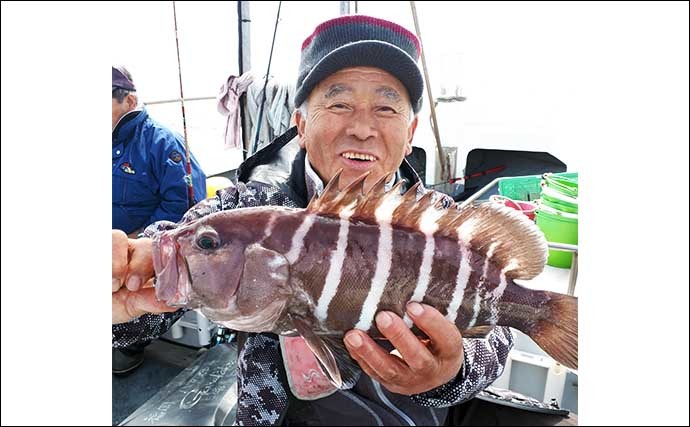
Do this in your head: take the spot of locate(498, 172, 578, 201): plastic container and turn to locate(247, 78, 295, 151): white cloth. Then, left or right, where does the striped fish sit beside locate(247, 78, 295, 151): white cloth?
left

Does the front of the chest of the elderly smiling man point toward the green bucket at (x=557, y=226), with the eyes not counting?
no

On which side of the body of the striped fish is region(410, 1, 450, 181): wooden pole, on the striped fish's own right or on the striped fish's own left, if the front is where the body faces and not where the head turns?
on the striped fish's own right

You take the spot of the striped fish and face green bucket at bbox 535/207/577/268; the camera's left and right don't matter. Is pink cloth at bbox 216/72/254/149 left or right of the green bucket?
left

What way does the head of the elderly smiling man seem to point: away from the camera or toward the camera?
toward the camera

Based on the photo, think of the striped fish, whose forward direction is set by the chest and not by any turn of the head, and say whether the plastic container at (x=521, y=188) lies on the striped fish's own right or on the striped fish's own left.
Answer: on the striped fish's own right

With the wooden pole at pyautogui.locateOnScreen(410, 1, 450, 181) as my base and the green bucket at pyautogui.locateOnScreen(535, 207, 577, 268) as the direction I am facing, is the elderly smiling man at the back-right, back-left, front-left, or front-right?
front-right

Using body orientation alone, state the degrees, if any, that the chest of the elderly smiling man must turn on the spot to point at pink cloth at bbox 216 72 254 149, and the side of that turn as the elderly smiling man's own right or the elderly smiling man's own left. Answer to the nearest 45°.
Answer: approximately 180°

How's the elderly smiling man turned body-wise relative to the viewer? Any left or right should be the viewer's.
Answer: facing the viewer

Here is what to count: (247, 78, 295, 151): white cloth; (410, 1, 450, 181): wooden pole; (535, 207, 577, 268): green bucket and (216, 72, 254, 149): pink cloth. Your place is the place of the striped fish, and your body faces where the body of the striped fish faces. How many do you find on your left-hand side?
0

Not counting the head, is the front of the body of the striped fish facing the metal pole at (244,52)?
no

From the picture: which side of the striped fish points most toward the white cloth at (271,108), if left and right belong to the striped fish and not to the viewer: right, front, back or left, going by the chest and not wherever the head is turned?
right

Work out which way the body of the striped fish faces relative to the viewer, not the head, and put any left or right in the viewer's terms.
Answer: facing to the left of the viewer

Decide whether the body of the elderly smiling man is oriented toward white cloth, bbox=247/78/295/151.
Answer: no

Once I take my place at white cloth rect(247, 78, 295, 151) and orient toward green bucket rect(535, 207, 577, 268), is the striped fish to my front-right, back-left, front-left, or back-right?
front-right
